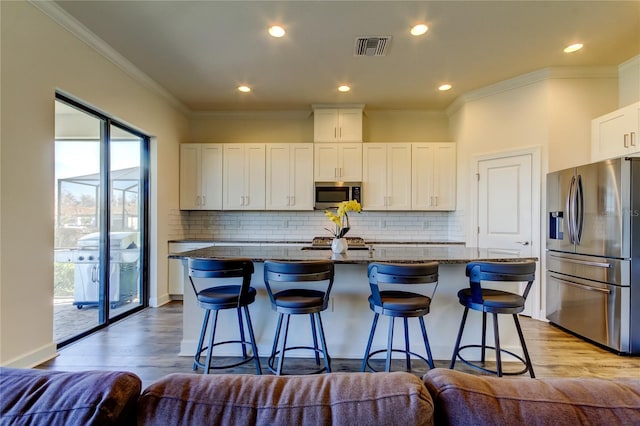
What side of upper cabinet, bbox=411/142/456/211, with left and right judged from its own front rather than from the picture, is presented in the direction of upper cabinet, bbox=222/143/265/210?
right

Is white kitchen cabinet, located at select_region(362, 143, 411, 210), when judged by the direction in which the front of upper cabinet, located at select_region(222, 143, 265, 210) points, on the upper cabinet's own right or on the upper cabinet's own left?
on the upper cabinet's own left

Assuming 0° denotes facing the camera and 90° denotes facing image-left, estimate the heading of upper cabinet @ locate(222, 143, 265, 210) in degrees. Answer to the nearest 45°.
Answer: approximately 0°

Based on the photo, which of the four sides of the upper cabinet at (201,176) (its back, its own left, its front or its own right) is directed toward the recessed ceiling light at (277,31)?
front

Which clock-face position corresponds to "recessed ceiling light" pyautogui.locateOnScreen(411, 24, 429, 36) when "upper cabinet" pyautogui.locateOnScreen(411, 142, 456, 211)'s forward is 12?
The recessed ceiling light is roughly at 12 o'clock from the upper cabinet.

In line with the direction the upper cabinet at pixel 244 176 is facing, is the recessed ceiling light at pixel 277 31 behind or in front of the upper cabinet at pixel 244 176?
in front

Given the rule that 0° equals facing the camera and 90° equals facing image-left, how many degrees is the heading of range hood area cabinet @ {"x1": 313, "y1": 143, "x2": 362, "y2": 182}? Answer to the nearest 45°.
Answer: approximately 0°

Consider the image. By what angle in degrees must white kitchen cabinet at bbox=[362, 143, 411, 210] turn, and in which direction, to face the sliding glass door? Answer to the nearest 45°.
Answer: approximately 45° to its right

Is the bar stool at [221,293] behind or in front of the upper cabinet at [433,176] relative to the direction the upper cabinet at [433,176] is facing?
in front

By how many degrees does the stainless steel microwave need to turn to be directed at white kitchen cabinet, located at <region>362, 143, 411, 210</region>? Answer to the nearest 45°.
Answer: approximately 90° to its left
